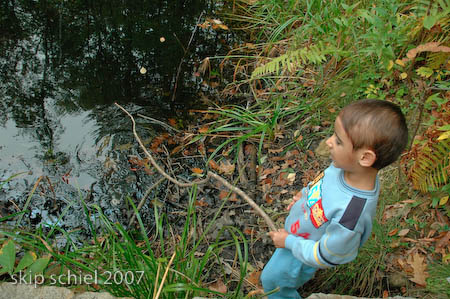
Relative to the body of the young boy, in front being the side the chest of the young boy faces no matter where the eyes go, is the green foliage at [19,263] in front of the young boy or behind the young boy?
in front

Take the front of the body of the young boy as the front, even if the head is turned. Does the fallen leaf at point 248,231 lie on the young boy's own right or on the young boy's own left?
on the young boy's own right

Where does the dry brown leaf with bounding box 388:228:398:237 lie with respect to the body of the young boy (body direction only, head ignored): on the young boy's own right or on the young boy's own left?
on the young boy's own right

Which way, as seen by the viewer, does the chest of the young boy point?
to the viewer's left

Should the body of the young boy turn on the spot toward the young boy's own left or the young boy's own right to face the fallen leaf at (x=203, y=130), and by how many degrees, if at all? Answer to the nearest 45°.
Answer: approximately 45° to the young boy's own right

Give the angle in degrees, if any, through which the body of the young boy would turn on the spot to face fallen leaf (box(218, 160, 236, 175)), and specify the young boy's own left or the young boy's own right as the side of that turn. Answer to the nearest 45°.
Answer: approximately 45° to the young boy's own right

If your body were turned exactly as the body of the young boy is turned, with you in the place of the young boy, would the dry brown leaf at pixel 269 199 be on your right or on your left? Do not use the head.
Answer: on your right

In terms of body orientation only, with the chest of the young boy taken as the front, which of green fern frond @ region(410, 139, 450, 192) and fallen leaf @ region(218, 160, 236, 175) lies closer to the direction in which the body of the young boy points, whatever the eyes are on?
the fallen leaf

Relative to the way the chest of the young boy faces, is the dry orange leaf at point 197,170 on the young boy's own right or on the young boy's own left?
on the young boy's own right
